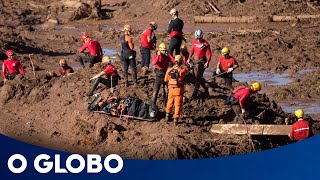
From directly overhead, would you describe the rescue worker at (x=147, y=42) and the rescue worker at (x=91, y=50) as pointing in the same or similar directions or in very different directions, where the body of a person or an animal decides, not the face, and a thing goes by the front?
very different directions

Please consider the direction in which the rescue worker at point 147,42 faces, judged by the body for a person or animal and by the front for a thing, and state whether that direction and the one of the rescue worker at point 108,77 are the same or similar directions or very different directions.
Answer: very different directions

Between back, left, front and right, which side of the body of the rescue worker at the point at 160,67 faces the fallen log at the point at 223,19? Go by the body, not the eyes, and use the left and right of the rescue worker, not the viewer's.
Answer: back
